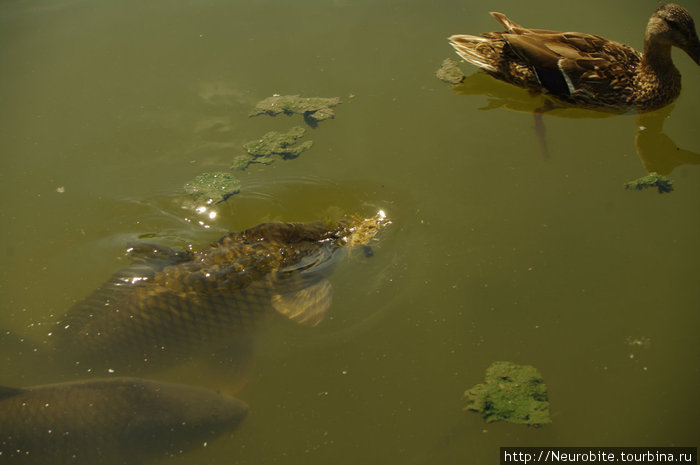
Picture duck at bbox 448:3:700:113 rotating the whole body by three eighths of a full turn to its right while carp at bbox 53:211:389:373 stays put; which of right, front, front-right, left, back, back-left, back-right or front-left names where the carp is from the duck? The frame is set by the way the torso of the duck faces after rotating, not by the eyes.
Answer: front

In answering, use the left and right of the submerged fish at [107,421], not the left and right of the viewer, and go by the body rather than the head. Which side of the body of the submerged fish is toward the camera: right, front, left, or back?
right

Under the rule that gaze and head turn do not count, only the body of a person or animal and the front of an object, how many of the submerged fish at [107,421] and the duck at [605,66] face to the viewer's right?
2

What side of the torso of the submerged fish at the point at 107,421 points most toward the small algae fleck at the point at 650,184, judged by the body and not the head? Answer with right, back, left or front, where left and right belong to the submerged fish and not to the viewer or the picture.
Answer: front

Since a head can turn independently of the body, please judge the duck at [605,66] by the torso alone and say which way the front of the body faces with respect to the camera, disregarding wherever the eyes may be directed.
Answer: to the viewer's right

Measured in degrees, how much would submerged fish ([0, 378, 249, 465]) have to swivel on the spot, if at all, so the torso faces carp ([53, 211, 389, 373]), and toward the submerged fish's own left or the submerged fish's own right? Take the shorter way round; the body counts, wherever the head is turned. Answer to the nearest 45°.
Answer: approximately 45° to the submerged fish's own left

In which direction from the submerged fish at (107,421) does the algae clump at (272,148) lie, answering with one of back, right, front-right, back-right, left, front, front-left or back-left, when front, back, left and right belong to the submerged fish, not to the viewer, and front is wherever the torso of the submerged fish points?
front-left

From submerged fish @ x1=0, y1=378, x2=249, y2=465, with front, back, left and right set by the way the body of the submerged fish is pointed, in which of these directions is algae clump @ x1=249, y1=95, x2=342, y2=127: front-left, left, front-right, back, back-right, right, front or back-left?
front-left

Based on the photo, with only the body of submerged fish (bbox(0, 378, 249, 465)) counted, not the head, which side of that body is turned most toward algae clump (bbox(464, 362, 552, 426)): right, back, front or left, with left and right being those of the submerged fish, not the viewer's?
front

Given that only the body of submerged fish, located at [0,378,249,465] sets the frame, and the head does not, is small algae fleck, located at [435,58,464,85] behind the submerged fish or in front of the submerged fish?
in front

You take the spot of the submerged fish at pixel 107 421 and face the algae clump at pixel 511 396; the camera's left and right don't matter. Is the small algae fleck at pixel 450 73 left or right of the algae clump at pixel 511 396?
left
